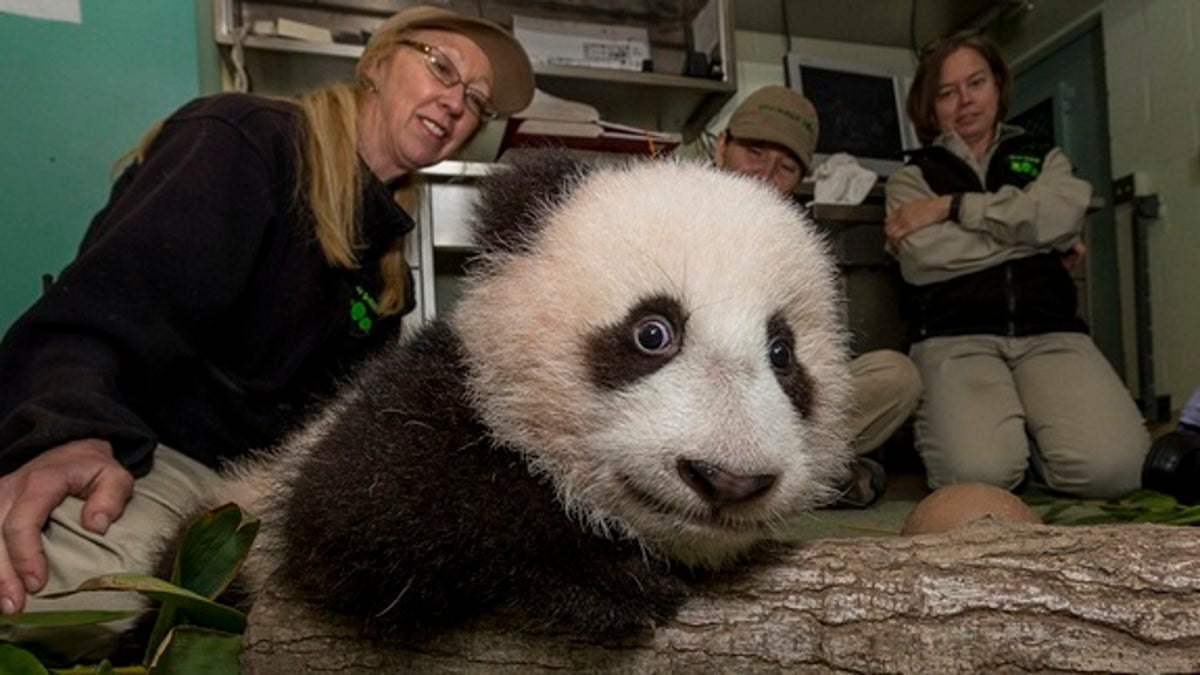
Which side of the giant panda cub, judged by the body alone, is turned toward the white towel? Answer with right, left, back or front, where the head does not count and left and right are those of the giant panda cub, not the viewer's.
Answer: left

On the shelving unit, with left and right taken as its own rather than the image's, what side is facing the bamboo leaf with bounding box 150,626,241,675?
front

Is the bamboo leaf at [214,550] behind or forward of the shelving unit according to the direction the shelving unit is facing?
forward

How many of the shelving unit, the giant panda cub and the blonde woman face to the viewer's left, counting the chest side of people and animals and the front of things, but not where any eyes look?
0

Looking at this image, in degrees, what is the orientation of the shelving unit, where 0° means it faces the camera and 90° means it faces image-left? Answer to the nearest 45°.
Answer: approximately 0°

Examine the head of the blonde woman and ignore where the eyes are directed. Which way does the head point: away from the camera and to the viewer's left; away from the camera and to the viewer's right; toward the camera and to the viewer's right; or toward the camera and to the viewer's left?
toward the camera and to the viewer's right

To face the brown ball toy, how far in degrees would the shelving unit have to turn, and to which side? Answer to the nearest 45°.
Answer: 0° — it already faces it

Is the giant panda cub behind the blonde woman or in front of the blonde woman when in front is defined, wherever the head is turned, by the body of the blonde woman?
in front

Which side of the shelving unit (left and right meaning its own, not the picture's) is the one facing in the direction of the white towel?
left

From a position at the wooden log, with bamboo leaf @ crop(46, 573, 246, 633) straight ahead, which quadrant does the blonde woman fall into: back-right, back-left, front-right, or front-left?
front-right

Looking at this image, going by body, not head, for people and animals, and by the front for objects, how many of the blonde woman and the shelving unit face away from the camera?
0

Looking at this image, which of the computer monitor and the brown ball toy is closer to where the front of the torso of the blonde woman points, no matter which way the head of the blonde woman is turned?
the brown ball toy

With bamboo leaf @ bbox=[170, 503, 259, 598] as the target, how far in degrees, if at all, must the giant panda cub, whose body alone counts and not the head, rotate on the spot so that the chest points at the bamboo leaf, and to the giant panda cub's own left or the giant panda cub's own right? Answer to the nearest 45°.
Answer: approximately 135° to the giant panda cub's own right

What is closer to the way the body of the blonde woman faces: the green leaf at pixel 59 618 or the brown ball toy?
the brown ball toy

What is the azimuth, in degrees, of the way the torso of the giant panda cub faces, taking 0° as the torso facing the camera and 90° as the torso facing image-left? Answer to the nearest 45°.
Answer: approximately 315°
